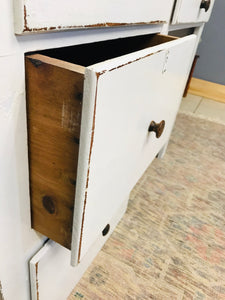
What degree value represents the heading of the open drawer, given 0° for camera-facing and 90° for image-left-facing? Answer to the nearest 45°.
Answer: approximately 315°
